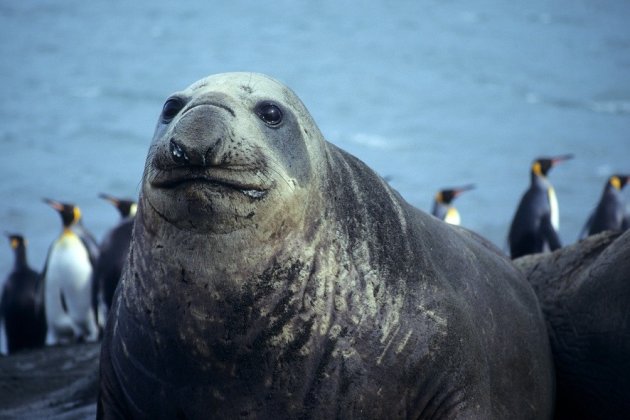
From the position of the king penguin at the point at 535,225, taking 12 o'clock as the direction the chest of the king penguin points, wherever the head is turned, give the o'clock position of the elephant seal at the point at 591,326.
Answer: The elephant seal is roughly at 3 o'clock from the king penguin.

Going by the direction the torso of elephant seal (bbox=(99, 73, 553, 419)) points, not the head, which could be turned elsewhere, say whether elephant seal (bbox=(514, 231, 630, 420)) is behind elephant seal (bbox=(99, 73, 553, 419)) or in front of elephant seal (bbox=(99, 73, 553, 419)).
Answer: behind

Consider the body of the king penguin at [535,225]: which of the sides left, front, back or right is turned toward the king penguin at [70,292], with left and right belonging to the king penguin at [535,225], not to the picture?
back

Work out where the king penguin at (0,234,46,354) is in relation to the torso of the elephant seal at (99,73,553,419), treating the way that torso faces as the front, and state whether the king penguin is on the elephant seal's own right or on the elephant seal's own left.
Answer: on the elephant seal's own right

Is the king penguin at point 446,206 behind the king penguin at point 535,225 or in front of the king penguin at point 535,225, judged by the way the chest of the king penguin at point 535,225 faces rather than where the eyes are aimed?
behind

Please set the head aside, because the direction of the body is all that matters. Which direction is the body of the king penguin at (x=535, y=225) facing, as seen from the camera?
to the viewer's right

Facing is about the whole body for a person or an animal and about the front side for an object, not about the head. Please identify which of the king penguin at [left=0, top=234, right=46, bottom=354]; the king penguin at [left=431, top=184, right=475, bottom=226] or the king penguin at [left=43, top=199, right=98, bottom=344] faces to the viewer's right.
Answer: the king penguin at [left=431, top=184, right=475, bottom=226]

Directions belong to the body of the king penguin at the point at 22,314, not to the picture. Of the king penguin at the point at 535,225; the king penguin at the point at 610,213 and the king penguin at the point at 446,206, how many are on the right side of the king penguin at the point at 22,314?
3

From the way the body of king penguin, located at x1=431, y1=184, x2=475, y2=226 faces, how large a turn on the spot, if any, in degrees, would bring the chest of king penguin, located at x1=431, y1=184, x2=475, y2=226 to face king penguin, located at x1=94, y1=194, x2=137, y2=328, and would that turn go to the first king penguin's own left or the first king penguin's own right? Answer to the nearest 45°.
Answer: approximately 135° to the first king penguin's own right

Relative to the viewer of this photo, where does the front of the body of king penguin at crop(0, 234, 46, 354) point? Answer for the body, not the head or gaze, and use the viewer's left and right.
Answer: facing away from the viewer

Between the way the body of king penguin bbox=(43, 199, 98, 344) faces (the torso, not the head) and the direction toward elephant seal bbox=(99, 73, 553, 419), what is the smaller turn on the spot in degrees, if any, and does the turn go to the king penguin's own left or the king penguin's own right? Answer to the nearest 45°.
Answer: approximately 45° to the king penguin's own left
